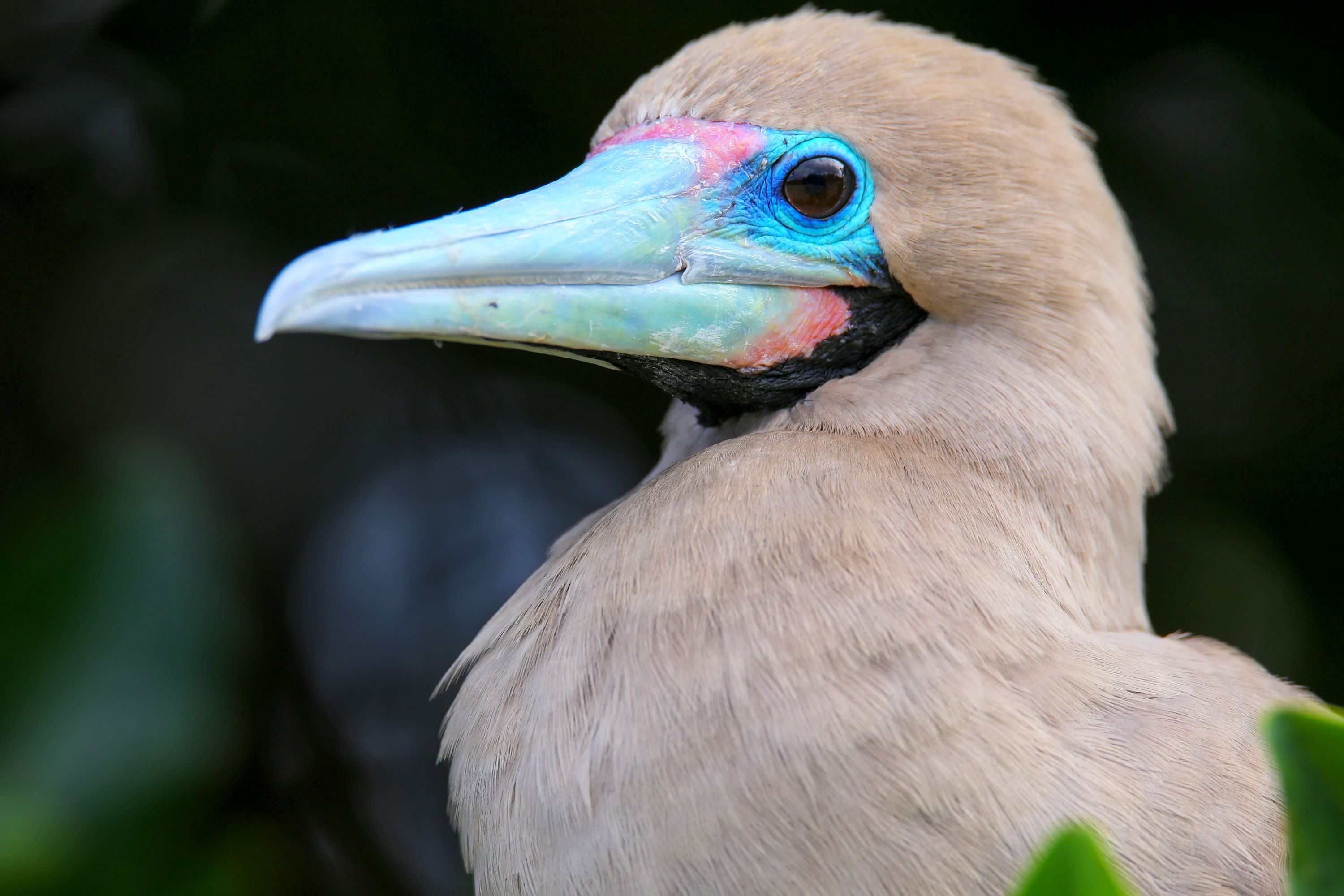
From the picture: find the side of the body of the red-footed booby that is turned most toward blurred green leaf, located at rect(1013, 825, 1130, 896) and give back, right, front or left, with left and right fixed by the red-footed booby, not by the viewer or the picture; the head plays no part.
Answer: left

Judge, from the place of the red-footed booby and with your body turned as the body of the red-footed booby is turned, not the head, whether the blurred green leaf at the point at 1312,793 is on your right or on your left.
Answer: on your left

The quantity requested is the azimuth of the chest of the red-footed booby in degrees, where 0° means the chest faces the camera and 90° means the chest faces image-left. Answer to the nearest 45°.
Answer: approximately 90°
